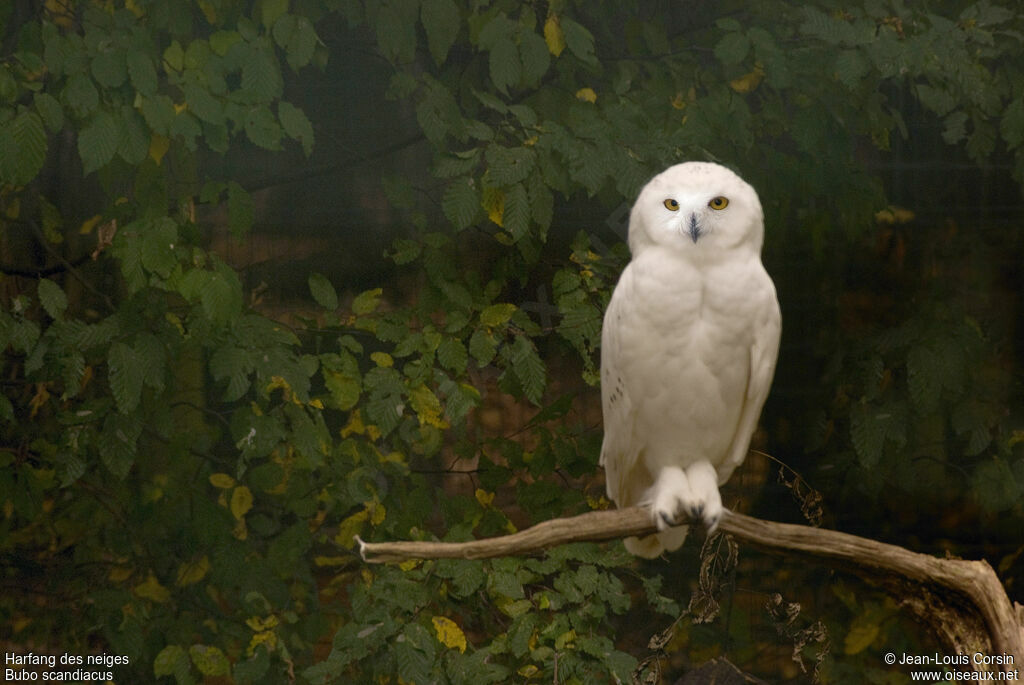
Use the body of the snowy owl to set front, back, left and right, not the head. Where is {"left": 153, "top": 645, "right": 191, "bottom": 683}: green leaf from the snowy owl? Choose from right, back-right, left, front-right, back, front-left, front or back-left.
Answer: right

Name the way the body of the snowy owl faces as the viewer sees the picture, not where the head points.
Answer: toward the camera

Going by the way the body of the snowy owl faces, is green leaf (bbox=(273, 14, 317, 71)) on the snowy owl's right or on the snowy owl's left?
on the snowy owl's right

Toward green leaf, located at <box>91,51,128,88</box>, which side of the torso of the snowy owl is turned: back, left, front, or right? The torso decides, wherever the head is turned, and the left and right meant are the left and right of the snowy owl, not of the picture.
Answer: right

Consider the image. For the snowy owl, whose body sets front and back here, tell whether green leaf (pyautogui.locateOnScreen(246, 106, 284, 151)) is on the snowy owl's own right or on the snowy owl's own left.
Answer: on the snowy owl's own right
